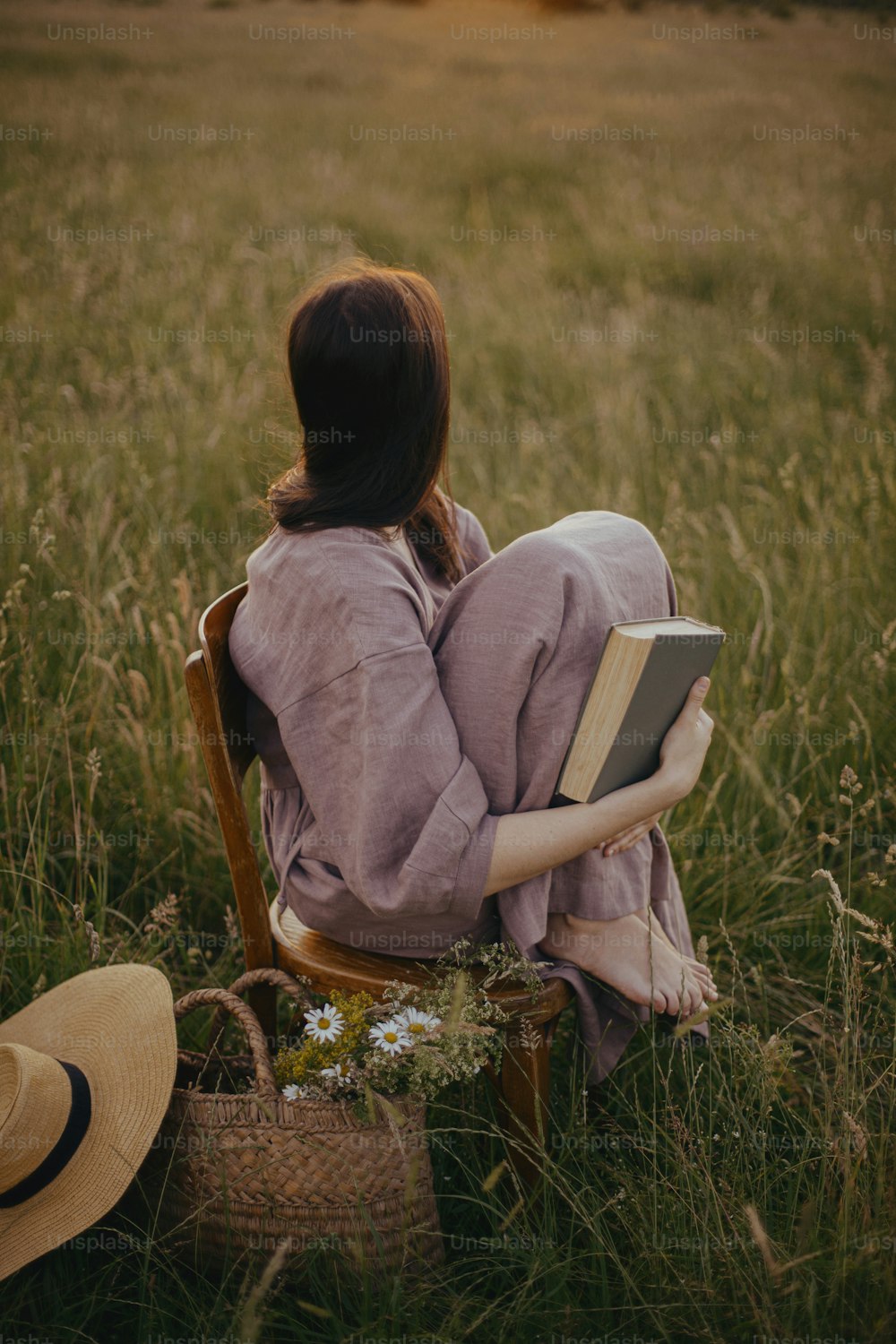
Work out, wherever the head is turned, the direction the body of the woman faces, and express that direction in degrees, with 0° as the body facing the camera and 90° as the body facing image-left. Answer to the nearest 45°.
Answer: approximately 270°
